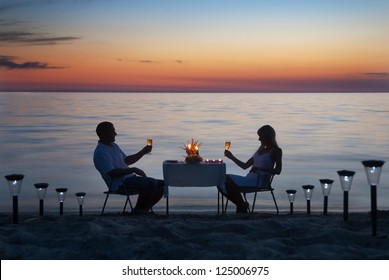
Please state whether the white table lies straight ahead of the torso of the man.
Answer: yes

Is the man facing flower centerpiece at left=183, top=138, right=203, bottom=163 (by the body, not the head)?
yes

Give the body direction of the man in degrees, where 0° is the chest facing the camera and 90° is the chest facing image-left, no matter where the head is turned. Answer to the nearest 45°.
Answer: approximately 270°

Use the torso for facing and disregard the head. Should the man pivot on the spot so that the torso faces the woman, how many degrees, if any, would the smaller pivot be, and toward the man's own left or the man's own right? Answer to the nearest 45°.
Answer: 0° — they already face them
